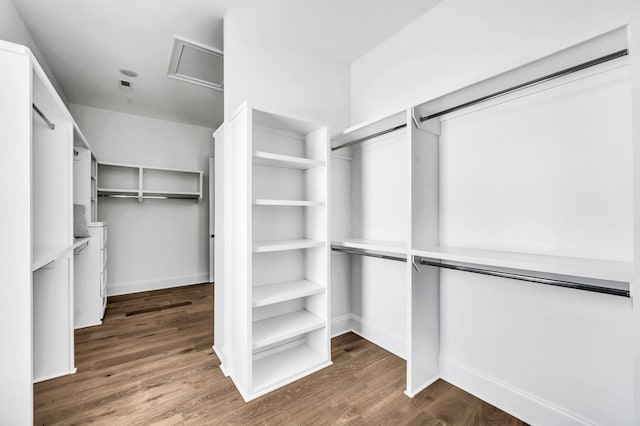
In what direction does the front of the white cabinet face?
to the viewer's right

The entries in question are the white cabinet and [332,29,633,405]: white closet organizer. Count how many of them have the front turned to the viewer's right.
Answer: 1

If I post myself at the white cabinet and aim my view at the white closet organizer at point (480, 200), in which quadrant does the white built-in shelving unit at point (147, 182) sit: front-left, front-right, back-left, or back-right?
back-left

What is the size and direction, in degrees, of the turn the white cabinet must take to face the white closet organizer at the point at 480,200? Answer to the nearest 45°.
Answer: approximately 45° to its right

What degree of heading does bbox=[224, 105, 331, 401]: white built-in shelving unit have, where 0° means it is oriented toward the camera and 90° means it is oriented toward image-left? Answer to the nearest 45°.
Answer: approximately 315°

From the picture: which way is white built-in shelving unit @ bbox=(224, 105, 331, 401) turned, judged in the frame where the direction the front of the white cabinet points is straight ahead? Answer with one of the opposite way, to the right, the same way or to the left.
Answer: to the right

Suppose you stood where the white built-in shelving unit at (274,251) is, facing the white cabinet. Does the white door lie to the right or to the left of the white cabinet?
right
